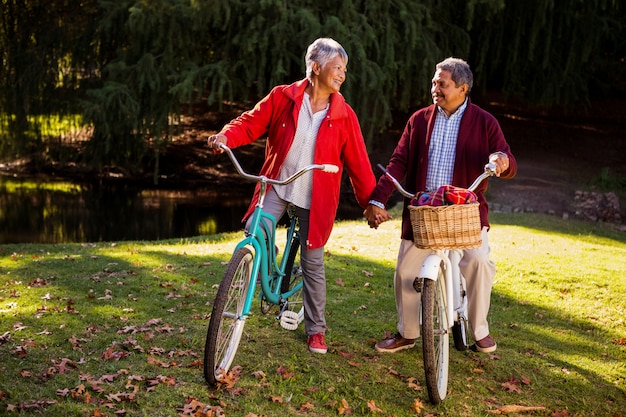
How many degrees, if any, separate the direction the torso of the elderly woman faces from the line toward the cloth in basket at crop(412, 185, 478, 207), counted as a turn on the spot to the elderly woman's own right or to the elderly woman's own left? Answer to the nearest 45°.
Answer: approximately 45° to the elderly woman's own left

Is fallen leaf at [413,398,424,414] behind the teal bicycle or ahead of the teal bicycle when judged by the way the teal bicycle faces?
ahead

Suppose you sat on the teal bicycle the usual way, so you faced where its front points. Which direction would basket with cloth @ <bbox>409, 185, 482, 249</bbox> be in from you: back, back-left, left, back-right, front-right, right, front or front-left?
back-left

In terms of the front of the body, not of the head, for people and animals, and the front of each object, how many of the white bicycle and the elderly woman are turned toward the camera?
2

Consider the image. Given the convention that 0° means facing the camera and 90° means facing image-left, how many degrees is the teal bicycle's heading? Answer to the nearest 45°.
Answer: approximately 45°
